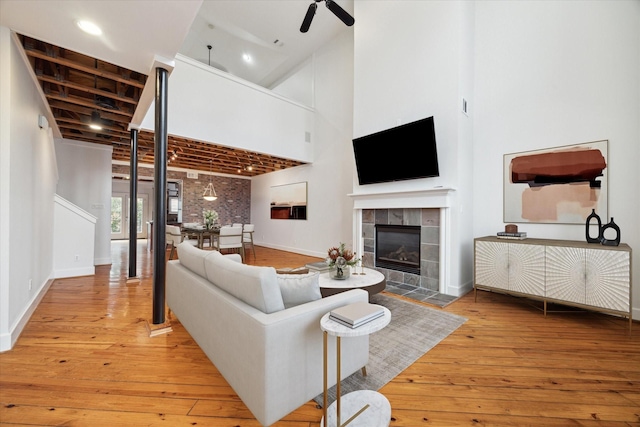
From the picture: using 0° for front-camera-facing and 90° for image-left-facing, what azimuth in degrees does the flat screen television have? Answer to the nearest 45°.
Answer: approximately 45°

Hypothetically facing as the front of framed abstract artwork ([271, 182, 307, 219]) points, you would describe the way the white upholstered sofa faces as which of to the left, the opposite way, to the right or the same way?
the opposite way

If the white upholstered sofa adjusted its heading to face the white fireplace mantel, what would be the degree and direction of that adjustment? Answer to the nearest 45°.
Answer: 0° — it already faces it

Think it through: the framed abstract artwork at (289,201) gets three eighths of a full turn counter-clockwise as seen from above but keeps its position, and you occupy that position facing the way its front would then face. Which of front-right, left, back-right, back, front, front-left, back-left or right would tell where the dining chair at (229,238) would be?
back-right

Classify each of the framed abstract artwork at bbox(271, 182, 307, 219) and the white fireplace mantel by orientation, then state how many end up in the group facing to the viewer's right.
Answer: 0

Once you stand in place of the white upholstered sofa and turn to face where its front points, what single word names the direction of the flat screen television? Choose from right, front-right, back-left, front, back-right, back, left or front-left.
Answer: front

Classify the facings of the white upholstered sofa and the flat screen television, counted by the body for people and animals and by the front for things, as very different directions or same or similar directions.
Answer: very different directions

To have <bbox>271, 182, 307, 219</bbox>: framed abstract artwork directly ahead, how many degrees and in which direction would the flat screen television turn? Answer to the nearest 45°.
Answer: approximately 90° to its right

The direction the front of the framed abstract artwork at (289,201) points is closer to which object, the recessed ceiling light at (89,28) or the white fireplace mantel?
the recessed ceiling light

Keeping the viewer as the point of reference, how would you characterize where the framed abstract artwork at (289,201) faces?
facing the viewer and to the left of the viewer

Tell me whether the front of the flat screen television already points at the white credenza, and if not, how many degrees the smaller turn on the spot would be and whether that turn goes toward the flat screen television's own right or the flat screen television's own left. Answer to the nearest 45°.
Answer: approximately 90° to the flat screen television's own left

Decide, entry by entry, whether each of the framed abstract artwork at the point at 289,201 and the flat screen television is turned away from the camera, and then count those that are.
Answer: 0

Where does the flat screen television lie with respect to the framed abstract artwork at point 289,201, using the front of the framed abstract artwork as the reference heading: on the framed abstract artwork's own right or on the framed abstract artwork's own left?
on the framed abstract artwork's own left

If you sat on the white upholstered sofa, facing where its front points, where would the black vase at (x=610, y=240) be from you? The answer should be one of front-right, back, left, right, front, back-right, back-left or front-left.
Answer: front-right

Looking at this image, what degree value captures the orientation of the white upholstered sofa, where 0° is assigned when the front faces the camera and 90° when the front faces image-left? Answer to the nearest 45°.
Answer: approximately 225°
